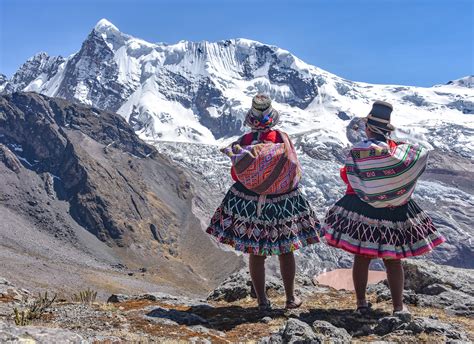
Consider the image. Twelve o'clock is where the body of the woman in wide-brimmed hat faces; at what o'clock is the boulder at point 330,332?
The boulder is roughly at 5 o'clock from the woman in wide-brimmed hat.

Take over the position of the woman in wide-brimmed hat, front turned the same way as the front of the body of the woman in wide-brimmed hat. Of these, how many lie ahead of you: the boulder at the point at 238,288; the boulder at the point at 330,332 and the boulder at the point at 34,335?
1

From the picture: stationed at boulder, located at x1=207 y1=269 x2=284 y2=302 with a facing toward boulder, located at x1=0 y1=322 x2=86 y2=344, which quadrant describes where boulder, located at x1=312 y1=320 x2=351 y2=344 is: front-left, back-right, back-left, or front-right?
front-left

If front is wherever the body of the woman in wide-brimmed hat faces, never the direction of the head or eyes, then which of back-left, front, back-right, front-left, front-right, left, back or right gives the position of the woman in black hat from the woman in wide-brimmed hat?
right

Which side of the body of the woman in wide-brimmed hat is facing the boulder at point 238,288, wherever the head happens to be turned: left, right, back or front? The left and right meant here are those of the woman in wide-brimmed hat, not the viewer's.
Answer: front

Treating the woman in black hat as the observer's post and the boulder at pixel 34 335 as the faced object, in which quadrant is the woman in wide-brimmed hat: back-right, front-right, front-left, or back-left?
front-right

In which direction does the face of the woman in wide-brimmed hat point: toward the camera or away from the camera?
away from the camera

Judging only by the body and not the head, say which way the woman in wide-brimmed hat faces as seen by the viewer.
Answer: away from the camera

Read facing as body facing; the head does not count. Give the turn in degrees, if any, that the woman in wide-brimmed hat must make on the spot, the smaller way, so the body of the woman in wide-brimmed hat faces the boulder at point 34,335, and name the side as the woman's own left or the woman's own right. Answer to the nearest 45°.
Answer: approximately 135° to the woman's own left
